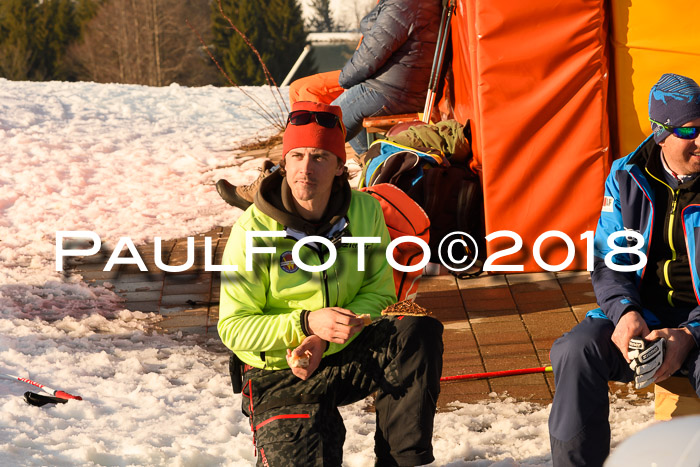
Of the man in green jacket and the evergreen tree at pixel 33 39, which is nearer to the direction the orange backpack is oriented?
the man in green jacket

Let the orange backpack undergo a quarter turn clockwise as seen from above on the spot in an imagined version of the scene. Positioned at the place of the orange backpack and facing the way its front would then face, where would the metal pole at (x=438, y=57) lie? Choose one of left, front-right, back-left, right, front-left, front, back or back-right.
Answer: back-right

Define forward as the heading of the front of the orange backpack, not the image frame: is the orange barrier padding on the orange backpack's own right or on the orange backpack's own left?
on the orange backpack's own left

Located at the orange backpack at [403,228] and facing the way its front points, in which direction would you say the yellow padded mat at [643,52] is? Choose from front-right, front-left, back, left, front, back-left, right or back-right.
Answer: left

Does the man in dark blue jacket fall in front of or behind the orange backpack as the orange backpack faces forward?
in front

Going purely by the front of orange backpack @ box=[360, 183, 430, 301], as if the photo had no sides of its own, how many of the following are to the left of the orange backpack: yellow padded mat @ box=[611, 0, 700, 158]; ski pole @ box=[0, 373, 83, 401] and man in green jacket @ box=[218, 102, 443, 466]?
1

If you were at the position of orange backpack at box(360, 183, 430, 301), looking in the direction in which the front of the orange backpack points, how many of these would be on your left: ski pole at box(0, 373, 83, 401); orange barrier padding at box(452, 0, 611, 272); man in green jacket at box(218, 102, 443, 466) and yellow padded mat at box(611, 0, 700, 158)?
2

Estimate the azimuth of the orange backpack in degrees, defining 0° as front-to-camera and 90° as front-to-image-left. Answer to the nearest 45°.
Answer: approximately 315°

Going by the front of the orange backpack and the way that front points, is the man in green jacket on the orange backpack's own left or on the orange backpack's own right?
on the orange backpack's own right

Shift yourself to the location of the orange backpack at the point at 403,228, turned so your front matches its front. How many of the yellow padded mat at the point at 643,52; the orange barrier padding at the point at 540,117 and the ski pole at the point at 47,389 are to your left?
2

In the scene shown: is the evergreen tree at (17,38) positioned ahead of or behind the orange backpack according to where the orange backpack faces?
behind

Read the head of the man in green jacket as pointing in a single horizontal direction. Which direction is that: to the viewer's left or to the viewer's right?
to the viewer's left

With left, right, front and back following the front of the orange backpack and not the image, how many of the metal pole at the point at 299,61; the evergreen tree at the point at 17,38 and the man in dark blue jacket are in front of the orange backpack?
1
